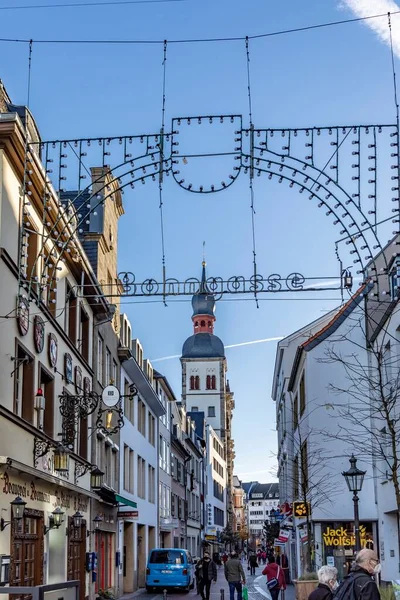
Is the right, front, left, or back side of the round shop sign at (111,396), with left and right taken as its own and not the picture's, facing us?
front

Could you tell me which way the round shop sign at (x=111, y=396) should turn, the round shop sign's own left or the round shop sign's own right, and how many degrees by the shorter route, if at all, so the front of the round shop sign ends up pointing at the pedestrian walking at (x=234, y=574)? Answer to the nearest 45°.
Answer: approximately 135° to the round shop sign's own left

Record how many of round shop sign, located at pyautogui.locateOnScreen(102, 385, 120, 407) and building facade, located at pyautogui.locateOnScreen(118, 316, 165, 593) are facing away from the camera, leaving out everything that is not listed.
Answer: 0

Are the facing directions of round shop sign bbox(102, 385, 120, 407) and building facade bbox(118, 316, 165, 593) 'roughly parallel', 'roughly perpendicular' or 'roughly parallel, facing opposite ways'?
roughly perpendicular

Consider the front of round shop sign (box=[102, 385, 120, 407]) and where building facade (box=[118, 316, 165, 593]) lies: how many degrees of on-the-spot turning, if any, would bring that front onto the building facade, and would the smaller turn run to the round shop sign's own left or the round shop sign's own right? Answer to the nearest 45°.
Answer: approximately 180°

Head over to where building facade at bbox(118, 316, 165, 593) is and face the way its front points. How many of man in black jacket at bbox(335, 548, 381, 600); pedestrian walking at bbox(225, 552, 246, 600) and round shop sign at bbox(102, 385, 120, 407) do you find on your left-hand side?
0

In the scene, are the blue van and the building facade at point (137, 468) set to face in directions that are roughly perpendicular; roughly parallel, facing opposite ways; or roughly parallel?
roughly perpendicular

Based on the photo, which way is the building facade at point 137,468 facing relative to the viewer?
to the viewer's right

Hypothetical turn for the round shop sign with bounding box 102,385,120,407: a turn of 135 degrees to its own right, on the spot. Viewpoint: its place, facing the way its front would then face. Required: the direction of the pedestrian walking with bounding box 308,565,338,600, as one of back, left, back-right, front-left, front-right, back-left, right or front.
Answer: back-left

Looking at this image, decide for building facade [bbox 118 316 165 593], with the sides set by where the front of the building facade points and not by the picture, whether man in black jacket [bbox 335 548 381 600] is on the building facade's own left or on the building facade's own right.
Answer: on the building facade's own right
